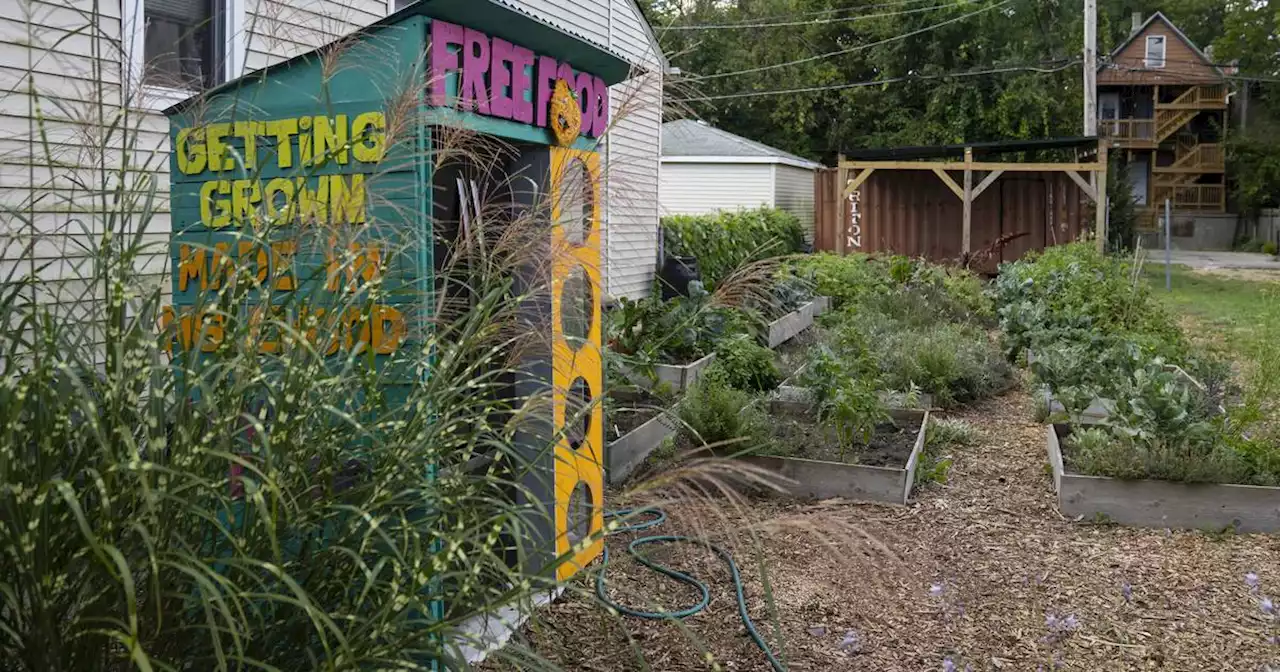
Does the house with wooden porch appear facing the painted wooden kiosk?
yes

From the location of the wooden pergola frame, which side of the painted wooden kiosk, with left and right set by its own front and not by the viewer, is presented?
left

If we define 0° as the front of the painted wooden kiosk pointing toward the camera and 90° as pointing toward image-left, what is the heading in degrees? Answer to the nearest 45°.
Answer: approximately 315°

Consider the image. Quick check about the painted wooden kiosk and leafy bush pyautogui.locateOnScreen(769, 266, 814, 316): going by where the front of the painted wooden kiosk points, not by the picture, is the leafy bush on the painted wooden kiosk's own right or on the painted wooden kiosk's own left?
on the painted wooden kiosk's own left

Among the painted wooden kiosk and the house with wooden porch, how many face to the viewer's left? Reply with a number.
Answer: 0

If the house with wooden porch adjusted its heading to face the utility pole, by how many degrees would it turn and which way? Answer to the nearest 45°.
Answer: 0° — it already faces it

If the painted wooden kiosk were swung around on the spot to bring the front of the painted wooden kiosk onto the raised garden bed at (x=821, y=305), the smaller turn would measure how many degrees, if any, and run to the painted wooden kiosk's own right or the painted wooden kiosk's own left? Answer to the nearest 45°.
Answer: approximately 90° to the painted wooden kiosk's own left

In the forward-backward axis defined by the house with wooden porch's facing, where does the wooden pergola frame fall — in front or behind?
in front

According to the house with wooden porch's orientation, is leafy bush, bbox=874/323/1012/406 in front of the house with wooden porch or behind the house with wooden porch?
in front

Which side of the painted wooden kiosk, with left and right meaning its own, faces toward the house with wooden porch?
left

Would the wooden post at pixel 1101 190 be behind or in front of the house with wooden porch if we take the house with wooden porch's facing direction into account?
in front

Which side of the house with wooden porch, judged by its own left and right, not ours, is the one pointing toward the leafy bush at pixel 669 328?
front

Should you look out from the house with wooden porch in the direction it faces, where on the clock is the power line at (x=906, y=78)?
The power line is roughly at 1 o'clock from the house with wooden porch.

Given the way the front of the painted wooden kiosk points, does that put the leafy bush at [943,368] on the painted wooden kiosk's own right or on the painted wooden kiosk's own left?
on the painted wooden kiosk's own left

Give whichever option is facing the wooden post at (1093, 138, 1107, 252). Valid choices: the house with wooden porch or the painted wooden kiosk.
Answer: the house with wooden porch

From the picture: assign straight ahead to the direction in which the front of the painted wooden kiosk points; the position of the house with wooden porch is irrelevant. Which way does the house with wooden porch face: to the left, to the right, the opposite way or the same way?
to the right
